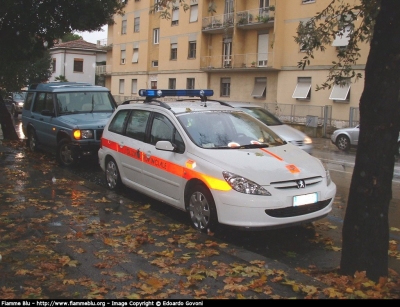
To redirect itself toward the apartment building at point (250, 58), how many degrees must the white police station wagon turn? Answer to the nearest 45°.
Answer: approximately 135° to its left

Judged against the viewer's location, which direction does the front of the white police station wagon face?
facing the viewer and to the right of the viewer

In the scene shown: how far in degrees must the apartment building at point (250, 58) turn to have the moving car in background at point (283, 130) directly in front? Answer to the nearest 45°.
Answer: approximately 45° to its left

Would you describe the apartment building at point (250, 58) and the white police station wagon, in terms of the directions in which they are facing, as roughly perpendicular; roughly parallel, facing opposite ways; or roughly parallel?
roughly perpendicular

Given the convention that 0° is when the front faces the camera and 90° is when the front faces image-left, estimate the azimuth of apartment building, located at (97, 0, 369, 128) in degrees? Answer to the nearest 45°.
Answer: approximately 45°

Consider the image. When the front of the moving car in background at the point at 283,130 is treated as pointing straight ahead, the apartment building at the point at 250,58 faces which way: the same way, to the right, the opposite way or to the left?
to the right

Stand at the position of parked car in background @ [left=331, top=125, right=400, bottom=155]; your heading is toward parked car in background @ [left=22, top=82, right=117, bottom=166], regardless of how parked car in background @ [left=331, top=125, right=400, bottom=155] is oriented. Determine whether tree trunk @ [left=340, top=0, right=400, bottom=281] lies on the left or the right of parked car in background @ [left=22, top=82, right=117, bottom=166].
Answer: left

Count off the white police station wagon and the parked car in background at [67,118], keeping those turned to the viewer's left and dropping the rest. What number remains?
0

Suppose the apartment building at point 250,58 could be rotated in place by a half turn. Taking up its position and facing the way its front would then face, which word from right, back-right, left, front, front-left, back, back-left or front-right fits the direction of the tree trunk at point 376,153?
back-right
